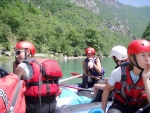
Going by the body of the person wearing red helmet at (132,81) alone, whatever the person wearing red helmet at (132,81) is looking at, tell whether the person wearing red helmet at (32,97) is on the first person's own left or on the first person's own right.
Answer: on the first person's own right
